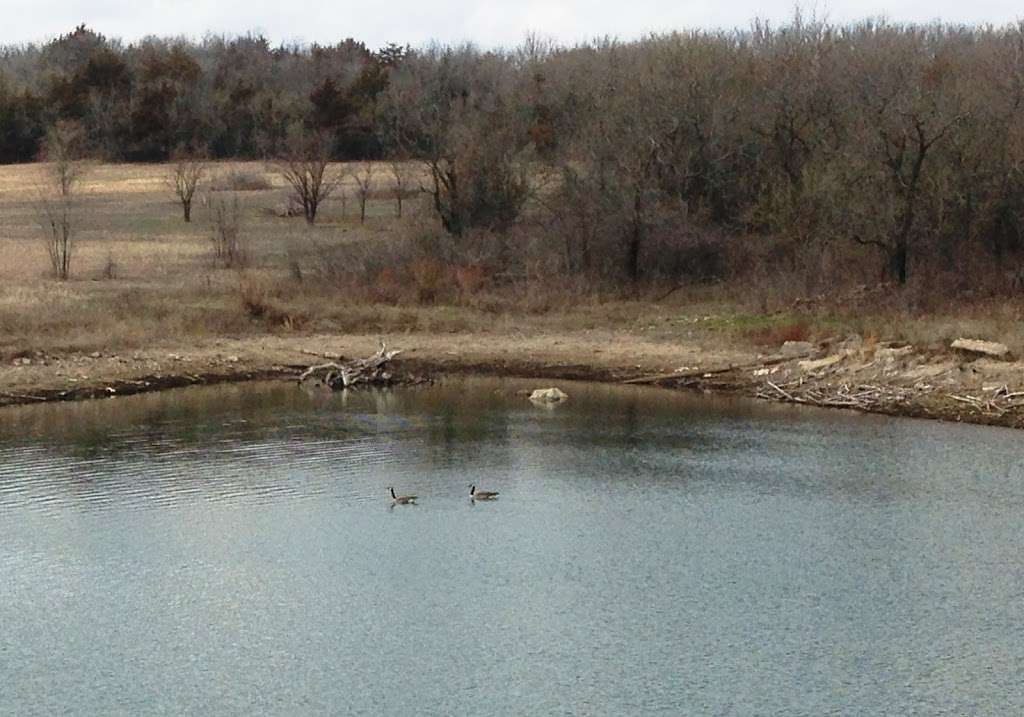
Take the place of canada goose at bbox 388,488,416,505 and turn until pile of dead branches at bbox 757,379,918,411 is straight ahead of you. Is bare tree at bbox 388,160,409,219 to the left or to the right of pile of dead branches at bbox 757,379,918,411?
left

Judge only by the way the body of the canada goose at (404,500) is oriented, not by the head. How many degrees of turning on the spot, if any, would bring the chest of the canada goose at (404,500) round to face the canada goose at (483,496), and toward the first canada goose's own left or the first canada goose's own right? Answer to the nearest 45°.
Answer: approximately 180°

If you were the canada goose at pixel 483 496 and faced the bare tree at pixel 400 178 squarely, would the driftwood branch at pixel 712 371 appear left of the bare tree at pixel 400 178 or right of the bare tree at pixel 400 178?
right

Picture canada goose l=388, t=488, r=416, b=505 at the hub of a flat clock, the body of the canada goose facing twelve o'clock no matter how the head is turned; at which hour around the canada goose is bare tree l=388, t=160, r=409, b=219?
The bare tree is roughly at 3 o'clock from the canada goose.

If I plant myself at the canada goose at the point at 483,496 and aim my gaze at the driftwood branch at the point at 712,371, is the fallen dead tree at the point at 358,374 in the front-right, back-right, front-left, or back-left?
front-left

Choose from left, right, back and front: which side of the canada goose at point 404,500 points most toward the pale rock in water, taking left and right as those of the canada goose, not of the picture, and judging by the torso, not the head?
right

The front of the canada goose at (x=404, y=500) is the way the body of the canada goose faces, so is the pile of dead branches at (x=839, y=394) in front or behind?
behind

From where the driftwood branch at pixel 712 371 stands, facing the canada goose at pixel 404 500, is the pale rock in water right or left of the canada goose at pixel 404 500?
right

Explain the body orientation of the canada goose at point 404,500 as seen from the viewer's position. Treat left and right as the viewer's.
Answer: facing to the left of the viewer

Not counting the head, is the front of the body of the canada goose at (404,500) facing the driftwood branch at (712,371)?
no

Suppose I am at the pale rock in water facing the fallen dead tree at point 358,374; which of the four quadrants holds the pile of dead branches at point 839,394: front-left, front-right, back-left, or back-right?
back-right

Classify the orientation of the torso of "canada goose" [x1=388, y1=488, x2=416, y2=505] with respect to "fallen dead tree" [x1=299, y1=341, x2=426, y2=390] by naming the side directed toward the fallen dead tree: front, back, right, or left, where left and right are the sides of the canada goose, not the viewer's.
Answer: right
